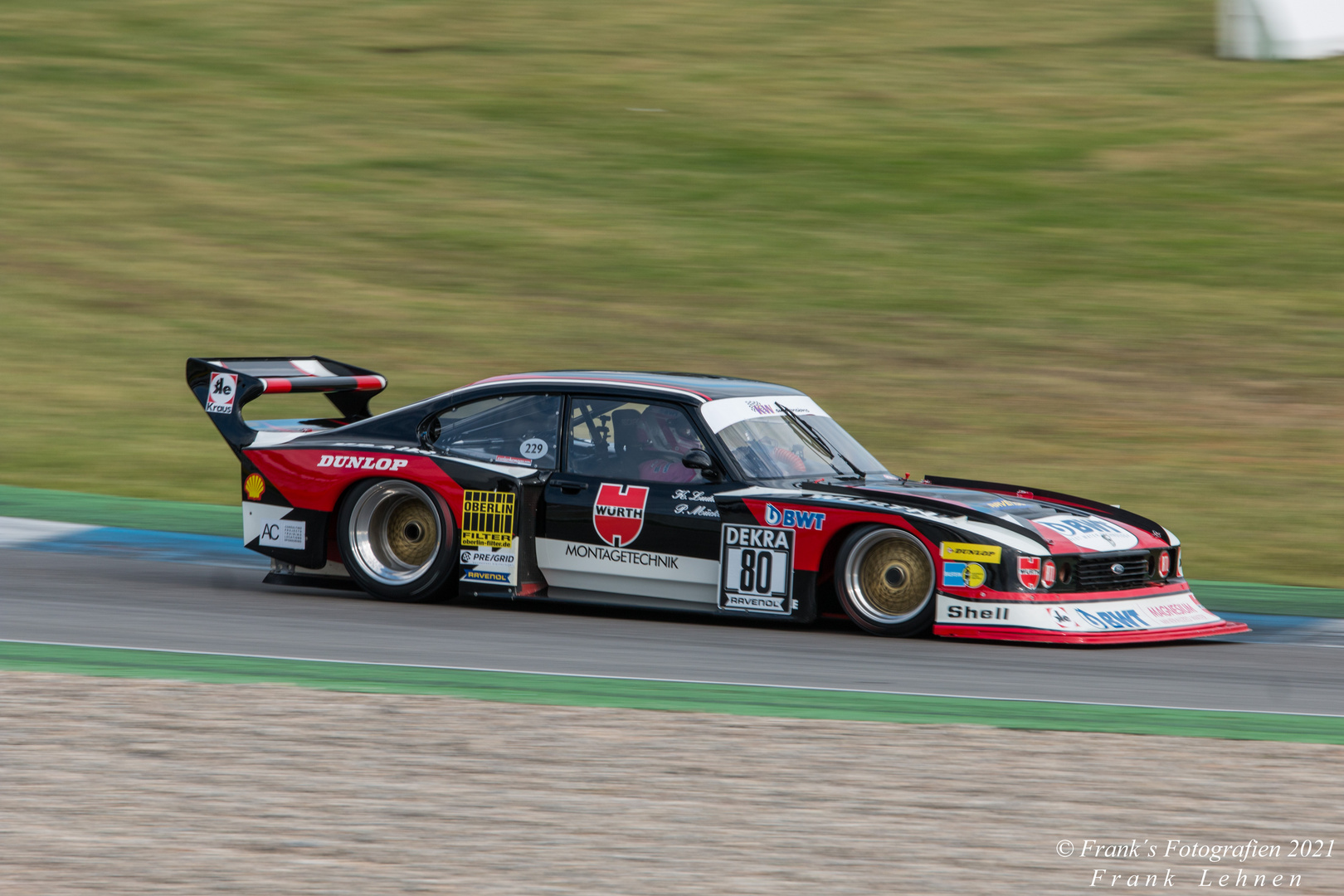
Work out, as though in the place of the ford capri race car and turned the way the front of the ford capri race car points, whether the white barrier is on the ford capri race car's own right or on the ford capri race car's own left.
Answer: on the ford capri race car's own left

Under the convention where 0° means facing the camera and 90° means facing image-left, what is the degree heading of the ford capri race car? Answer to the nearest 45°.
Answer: approximately 315°
